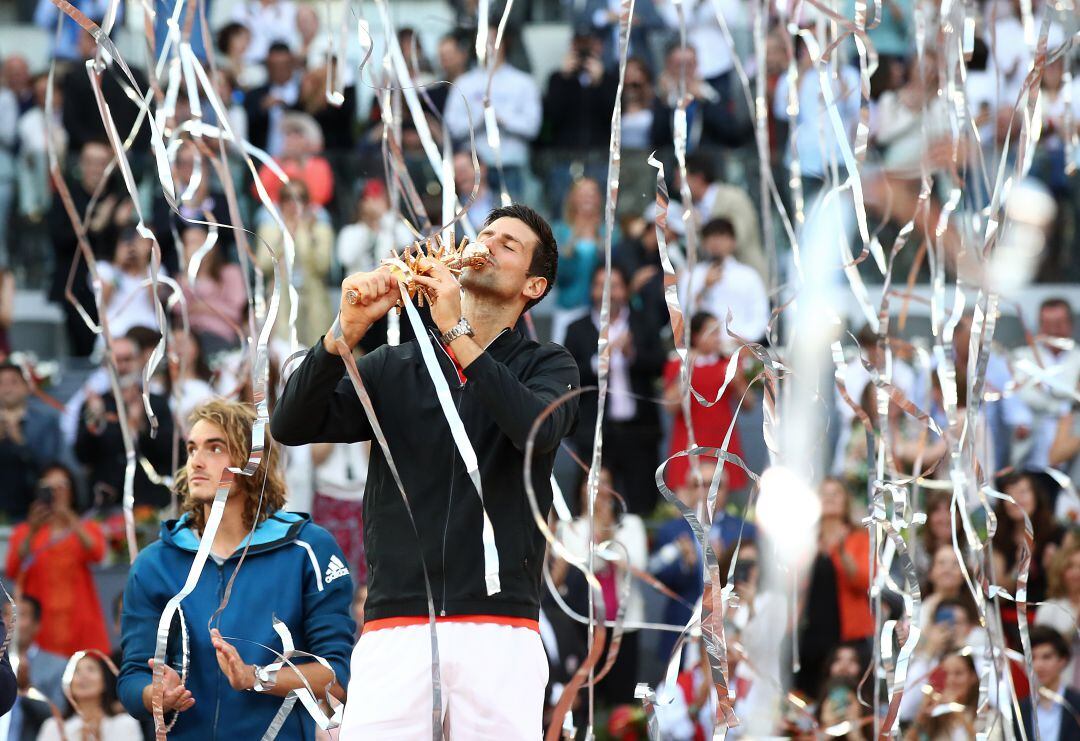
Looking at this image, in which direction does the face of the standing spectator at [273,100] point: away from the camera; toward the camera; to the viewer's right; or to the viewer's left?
toward the camera

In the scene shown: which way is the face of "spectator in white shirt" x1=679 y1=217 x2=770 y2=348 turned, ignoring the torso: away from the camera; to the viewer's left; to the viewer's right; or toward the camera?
toward the camera

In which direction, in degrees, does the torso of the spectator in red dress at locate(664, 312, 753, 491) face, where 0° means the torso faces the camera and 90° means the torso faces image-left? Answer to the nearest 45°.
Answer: approximately 0°

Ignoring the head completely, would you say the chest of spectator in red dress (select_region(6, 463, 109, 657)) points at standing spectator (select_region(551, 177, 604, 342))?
no

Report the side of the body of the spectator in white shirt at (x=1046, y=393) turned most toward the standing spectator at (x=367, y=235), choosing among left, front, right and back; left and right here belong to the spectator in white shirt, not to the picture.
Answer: right

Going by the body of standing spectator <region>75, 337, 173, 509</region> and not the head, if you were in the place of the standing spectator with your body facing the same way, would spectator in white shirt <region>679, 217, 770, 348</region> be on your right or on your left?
on your left

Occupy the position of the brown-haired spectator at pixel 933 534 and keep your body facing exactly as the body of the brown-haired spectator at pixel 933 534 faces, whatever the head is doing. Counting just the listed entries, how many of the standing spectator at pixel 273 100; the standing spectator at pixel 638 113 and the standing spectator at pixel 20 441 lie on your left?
0

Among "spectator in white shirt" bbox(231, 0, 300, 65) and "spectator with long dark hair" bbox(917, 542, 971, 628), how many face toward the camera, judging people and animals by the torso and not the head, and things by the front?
2

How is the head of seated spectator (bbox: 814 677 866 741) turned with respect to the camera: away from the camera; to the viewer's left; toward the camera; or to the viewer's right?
toward the camera

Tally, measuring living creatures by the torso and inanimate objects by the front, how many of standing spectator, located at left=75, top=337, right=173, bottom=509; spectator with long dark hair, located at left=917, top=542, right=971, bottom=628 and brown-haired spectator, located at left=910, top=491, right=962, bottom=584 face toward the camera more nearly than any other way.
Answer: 3

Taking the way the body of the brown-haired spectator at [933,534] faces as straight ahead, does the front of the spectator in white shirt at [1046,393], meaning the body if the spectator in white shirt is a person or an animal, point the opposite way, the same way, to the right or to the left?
the same way

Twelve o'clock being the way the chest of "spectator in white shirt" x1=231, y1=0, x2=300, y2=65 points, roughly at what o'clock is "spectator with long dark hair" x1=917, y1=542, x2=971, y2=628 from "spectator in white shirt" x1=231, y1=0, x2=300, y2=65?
"spectator with long dark hair" x1=917, y1=542, x2=971, y2=628 is roughly at 11 o'clock from "spectator in white shirt" x1=231, y1=0, x2=300, y2=65.

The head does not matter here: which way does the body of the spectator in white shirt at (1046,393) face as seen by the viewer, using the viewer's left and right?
facing the viewer

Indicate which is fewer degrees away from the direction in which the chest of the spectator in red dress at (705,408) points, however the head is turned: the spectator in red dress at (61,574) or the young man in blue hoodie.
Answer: the young man in blue hoodie

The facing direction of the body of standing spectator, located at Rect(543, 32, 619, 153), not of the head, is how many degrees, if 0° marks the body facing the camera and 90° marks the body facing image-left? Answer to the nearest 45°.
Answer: approximately 0°

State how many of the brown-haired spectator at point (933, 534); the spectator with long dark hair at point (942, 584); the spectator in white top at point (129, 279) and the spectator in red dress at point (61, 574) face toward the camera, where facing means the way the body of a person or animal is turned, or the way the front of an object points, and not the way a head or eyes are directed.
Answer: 4
